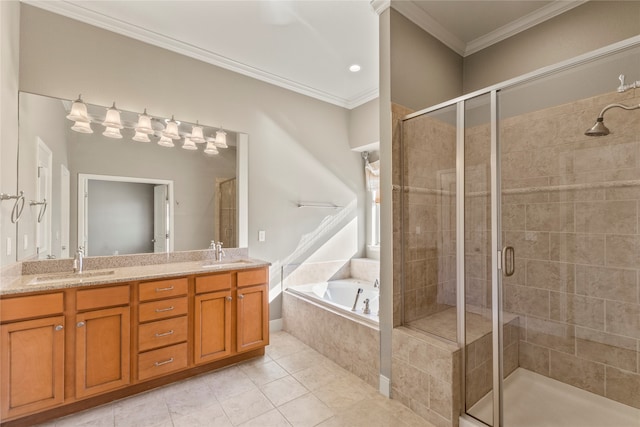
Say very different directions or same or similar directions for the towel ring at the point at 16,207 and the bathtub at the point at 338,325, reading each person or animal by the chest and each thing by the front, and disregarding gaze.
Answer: very different directions

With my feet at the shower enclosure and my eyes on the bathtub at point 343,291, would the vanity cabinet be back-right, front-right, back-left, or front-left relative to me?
front-left

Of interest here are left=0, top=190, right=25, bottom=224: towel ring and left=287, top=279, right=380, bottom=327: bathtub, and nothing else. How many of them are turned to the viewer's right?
1

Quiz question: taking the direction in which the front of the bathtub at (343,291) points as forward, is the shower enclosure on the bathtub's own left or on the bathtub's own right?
on the bathtub's own left

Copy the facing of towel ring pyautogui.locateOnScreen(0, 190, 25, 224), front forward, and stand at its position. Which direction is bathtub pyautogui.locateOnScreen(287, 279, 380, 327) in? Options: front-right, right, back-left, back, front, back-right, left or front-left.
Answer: front

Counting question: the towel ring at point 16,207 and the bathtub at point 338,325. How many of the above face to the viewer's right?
1

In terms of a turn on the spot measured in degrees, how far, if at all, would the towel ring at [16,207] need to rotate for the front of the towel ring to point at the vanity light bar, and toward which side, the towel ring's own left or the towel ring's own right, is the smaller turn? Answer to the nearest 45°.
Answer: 0° — it already faces it

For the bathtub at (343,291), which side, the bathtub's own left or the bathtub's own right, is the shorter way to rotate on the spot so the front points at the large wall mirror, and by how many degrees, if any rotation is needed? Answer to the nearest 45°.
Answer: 0° — it already faces it

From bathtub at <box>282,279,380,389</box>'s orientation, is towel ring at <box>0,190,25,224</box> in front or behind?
in front

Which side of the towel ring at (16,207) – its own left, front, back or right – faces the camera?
right

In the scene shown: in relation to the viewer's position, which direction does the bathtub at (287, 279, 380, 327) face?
facing the viewer and to the left of the viewer

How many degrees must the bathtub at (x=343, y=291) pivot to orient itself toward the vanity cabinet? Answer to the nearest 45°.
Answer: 0° — it already faces it

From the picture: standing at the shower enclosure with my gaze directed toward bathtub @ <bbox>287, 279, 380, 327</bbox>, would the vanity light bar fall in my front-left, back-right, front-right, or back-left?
front-left

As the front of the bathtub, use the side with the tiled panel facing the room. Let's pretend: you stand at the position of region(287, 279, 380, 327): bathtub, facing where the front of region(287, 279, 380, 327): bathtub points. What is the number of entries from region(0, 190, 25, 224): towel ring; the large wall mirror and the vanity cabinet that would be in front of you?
3

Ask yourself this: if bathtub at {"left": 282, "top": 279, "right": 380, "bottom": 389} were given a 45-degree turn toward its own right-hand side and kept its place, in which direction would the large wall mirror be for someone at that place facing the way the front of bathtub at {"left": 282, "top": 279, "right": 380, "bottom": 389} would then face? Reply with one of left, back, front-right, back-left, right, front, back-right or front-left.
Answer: front
